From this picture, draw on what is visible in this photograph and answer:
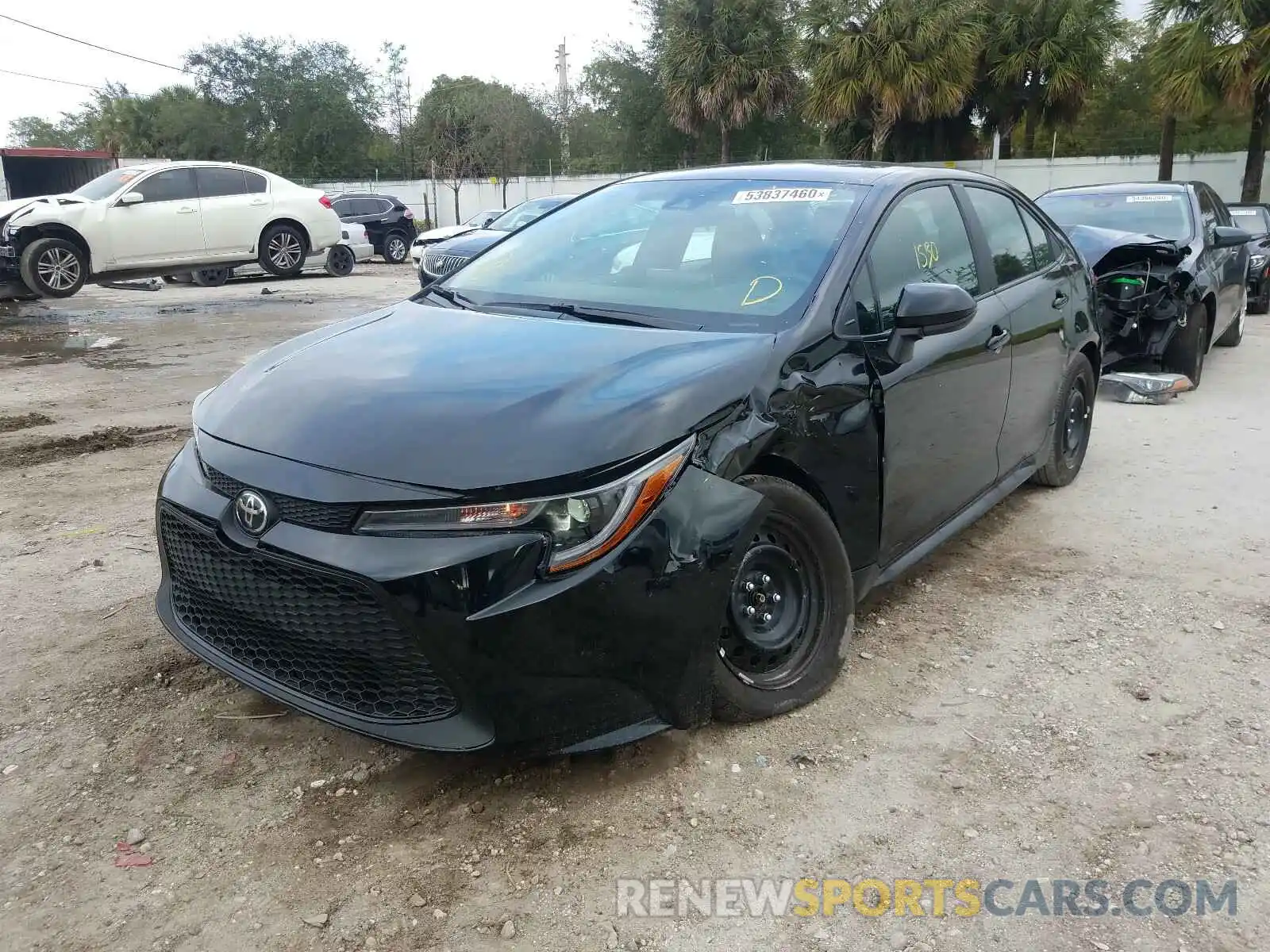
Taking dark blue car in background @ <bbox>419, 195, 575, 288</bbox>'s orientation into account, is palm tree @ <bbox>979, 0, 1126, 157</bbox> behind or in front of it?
behind

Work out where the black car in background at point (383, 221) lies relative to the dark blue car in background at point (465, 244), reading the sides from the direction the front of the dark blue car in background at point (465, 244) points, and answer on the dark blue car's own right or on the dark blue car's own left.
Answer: on the dark blue car's own right

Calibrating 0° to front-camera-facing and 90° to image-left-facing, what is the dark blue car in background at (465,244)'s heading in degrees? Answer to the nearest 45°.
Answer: approximately 45°

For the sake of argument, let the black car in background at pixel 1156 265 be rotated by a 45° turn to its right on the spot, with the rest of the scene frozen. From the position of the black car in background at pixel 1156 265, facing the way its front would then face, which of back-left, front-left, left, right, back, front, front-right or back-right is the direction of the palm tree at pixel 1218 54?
right

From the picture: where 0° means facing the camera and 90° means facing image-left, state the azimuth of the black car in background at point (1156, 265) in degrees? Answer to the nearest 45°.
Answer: approximately 45°

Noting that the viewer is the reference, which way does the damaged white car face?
facing to the left of the viewer

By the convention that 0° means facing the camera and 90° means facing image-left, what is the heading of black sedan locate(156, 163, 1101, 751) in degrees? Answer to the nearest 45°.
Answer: approximately 45°

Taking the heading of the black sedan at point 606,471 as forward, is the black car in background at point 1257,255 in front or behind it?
behind
